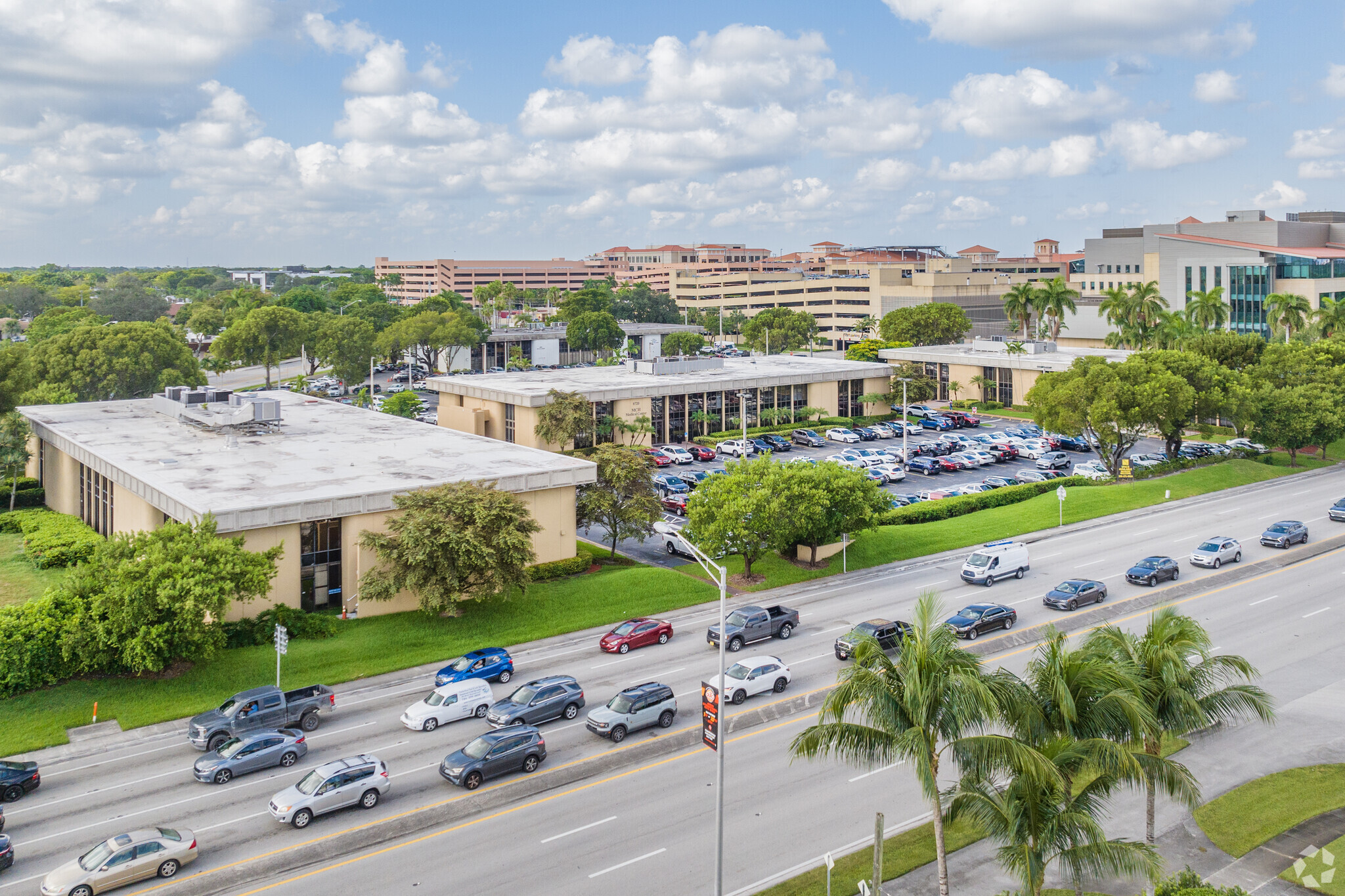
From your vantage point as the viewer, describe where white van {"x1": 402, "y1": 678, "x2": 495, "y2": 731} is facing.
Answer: facing the viewer and to the left of the viewer

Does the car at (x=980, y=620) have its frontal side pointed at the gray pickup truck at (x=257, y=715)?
yes

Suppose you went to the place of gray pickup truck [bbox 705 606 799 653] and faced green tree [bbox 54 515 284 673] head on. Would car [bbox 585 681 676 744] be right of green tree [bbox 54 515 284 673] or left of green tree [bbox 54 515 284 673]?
left

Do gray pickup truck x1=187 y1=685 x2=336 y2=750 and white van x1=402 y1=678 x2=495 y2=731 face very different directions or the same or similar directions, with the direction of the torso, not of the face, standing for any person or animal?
same or similar directions

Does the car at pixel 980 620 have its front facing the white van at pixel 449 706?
yes

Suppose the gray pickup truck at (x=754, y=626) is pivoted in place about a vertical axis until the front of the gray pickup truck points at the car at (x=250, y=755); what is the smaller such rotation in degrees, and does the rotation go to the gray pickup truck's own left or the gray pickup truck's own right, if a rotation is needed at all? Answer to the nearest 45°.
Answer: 0° — it already faces it

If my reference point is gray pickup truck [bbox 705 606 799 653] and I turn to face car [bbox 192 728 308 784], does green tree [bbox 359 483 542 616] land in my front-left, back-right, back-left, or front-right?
front-right

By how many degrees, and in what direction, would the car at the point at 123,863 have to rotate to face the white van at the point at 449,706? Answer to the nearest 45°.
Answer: approximately 180°

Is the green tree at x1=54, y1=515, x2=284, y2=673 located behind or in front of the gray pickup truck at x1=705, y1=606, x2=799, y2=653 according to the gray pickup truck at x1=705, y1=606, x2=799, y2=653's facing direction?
in front

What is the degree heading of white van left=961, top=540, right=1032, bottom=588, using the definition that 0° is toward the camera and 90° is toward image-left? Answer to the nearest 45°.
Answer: approximately 45°

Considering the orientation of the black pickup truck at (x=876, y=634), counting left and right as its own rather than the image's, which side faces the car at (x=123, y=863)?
front
